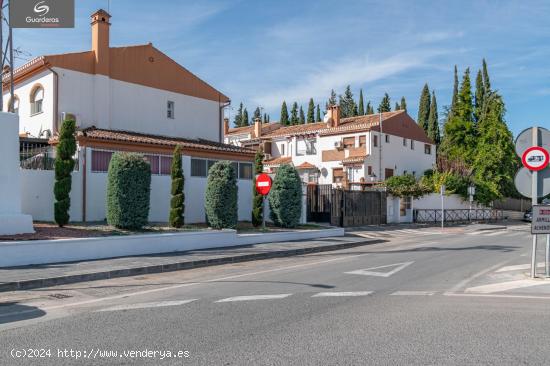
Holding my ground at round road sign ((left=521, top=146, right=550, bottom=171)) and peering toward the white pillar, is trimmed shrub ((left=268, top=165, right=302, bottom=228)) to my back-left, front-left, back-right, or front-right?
front-right

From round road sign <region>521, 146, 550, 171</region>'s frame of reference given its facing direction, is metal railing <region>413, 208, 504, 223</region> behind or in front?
behind

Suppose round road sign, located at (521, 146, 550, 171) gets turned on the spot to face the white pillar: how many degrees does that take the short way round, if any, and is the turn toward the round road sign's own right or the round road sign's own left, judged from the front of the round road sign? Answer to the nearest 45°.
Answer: approximately 90° to the round road sign's own right

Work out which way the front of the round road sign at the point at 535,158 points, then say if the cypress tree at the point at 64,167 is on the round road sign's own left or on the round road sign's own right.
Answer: on the round road sign's own right

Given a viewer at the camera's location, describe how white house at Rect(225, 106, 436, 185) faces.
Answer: facing the viewer and to the left of the viewer

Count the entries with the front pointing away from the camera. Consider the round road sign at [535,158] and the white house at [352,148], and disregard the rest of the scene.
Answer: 0

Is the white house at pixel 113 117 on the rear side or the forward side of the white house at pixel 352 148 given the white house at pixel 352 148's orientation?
on the forward side

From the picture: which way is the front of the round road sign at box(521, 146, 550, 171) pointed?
toward the camera

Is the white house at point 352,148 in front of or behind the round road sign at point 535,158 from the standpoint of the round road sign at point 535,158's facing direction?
behind
